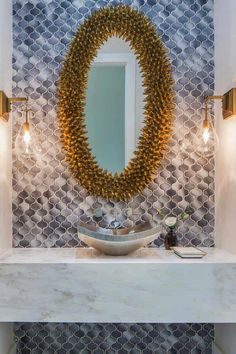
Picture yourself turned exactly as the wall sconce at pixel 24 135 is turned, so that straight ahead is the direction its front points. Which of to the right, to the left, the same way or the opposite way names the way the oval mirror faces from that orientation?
to the right

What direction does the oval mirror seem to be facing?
toward the camera

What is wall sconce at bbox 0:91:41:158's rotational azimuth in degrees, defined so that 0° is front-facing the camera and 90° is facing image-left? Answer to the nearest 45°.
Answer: approximately 270°

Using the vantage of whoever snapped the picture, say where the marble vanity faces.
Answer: facing the viewer

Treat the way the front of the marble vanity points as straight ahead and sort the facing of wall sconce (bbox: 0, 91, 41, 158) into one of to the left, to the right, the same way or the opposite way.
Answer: to the left

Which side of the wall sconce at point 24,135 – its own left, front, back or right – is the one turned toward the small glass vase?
front

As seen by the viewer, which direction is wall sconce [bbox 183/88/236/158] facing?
to the viewer's left

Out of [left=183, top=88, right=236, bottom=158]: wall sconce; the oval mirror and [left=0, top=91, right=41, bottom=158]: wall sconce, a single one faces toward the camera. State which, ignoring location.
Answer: the oval mirror
